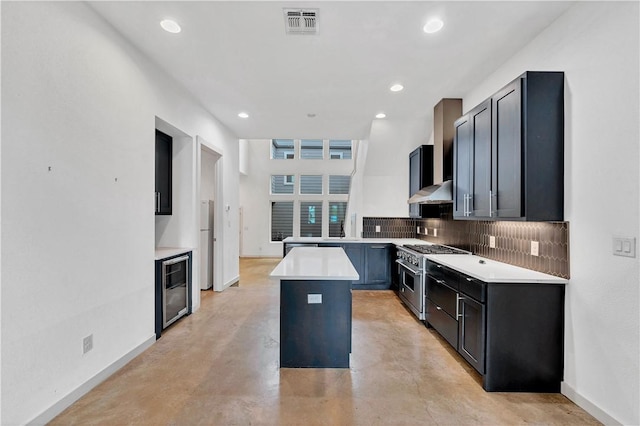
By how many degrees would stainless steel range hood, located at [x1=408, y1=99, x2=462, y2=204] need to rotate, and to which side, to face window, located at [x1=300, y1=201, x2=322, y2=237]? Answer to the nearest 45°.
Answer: approximately 90° to its right

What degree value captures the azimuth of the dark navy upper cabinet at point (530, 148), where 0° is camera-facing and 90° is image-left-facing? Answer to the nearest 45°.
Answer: approximately 45°

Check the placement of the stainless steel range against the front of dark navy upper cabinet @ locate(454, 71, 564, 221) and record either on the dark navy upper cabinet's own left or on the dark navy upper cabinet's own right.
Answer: on the dark navy upper cabinet's own right

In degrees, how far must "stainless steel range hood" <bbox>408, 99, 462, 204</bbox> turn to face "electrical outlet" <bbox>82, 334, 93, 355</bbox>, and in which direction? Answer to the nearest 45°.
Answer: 0° — it already faces it

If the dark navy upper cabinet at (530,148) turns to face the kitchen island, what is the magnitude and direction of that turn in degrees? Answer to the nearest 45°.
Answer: approximately 45° to its right

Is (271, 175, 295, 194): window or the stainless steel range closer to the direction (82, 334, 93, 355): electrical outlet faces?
the stainless steel range

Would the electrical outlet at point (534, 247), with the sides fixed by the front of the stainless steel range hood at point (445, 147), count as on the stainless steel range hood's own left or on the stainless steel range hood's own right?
on the stainless steel range hood's own left
